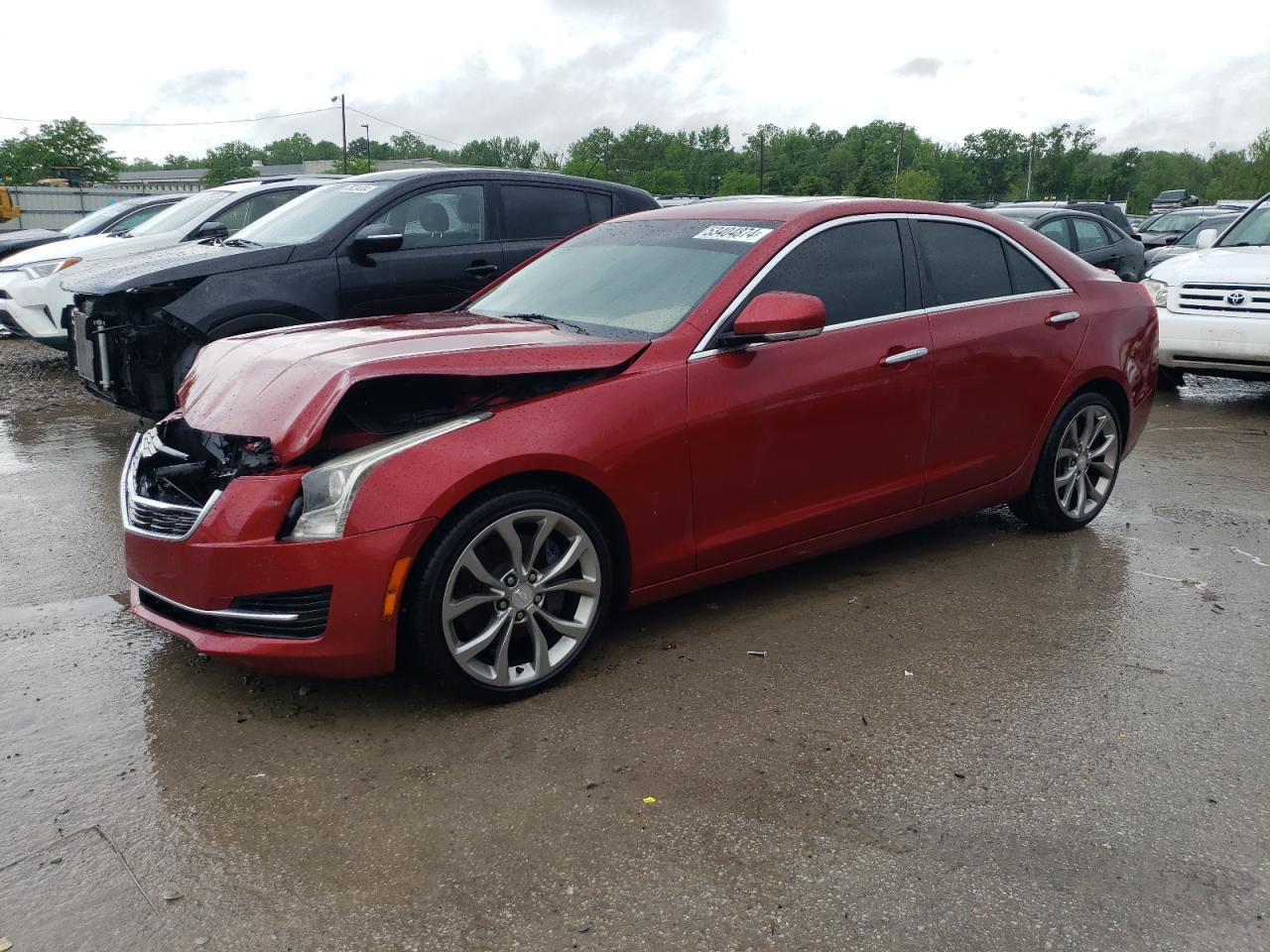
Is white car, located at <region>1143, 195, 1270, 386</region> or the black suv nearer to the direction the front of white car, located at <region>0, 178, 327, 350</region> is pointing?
the black suv

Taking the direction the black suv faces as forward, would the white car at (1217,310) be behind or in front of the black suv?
behind

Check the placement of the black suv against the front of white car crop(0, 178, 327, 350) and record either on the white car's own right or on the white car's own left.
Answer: on the white car's own left

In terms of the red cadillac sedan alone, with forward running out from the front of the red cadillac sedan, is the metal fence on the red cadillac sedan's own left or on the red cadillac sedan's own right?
on the red cadillac sedan's own right

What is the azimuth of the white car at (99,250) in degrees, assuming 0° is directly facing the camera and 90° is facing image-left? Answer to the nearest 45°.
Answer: approximately 45°

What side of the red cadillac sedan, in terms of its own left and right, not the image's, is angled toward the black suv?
right

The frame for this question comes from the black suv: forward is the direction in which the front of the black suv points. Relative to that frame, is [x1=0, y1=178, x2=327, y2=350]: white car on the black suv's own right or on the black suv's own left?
on the black suv's own right

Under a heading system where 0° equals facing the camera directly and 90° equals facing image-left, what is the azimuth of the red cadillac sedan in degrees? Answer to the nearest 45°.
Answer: approximately 45°
